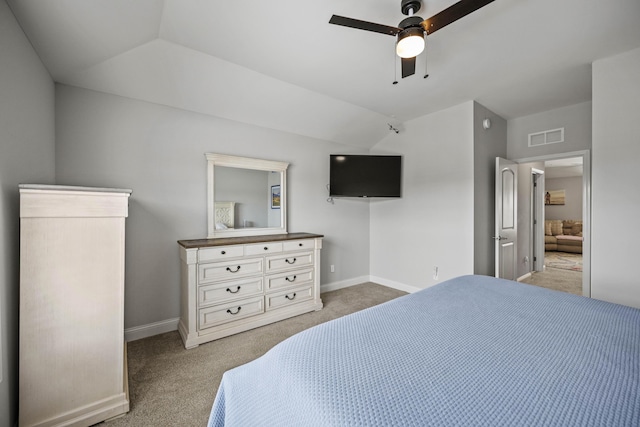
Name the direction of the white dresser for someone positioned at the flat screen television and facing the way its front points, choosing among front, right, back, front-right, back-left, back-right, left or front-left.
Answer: front-right

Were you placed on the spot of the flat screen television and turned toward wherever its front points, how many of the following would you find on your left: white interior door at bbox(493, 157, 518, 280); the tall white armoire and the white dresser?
1

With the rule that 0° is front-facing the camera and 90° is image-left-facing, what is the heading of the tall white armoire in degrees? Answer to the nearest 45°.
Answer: approximately 270°

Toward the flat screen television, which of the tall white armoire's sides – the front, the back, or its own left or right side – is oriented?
front

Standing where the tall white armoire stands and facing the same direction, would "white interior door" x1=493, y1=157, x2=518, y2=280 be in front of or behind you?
in front

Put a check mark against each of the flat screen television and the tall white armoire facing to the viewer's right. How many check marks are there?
1

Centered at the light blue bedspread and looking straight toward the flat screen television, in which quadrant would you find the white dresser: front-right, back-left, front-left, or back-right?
front-left

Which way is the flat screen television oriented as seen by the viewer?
toward the camera

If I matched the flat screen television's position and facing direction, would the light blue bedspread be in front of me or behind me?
in front

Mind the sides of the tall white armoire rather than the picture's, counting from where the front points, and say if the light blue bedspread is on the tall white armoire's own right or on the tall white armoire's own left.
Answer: on the tall white armoire's own right

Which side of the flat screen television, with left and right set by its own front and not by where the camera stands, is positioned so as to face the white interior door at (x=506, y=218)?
left

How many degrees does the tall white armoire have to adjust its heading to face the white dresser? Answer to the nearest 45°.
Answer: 0° — it already faces it

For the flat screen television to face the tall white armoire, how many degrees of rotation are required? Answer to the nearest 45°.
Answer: approximately 45° to its right
